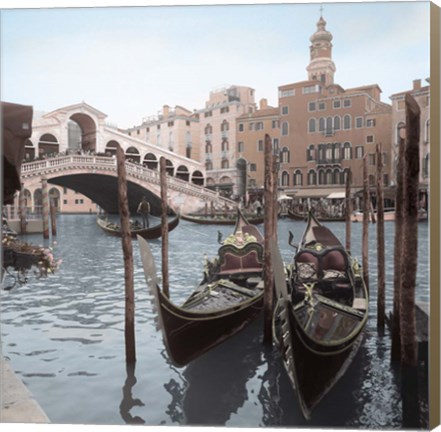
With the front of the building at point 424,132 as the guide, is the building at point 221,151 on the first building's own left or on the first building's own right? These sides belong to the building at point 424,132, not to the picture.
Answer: on the first building's own right

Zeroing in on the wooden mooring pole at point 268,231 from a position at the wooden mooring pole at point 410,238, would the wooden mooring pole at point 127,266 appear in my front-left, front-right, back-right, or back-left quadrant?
front-left

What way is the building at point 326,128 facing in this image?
toward the camera

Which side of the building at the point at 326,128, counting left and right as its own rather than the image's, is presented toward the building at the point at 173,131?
right

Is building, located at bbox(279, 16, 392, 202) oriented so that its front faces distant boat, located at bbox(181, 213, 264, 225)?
no

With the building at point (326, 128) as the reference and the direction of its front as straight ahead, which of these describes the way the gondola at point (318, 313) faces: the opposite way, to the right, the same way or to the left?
the same way

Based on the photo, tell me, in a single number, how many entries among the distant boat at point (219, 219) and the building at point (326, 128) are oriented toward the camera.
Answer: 1

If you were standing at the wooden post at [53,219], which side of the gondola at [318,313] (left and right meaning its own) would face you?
right

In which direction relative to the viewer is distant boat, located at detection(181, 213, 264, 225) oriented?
to the viewer's left

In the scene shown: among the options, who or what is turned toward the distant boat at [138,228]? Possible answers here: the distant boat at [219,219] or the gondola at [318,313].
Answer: the distant boat at [219,219]

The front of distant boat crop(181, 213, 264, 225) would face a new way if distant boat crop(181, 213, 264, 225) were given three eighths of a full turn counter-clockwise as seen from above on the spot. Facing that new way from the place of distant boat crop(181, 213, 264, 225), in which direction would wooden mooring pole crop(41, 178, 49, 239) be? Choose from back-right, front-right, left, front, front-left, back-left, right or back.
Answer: back-right

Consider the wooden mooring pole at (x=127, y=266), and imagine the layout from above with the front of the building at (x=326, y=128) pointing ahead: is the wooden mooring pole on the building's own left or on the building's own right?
on the building's own right

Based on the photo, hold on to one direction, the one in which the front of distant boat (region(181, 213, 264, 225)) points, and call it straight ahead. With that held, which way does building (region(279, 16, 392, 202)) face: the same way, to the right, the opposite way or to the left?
to the left

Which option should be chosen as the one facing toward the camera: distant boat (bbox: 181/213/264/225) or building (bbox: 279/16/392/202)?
the building

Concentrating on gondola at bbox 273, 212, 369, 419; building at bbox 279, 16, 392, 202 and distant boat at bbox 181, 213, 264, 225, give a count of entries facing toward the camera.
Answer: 2
